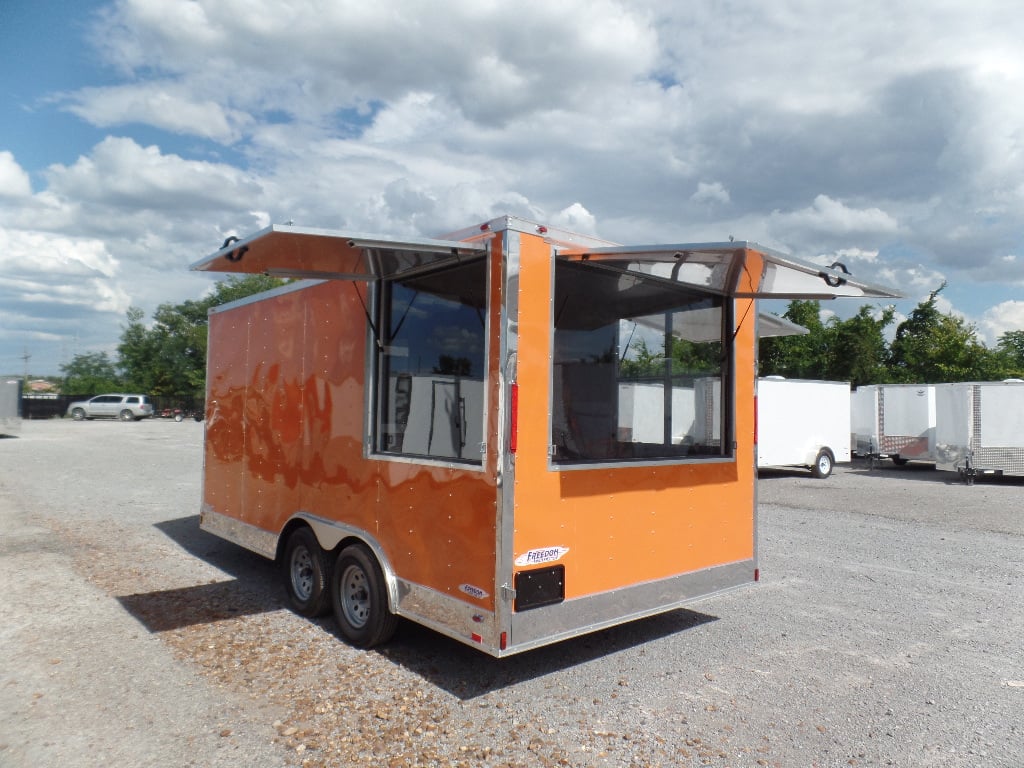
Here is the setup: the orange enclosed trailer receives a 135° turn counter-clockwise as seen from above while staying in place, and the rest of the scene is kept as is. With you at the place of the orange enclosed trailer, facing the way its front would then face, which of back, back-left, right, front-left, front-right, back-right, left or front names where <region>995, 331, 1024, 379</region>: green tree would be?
back-left

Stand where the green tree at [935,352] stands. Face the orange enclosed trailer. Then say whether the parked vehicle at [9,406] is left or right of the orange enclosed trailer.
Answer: right

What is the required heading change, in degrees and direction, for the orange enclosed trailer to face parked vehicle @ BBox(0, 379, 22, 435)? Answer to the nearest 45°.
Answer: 0° — it already faces it

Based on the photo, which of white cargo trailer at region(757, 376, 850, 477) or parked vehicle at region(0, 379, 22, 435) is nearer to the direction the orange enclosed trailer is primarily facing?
the parked vehicle

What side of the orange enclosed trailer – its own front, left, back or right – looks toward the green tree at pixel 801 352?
right

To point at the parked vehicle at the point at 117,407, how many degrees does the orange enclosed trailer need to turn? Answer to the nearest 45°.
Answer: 0° — it already faces it

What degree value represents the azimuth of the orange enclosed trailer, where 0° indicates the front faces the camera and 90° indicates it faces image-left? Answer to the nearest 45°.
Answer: approximately 135°

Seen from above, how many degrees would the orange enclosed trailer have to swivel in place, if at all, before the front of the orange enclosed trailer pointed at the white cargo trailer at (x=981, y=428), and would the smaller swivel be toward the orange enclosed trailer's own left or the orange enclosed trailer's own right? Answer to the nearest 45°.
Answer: approximately 90° to the orange enclosed trailer's own right

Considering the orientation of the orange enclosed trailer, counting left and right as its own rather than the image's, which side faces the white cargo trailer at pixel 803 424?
right
